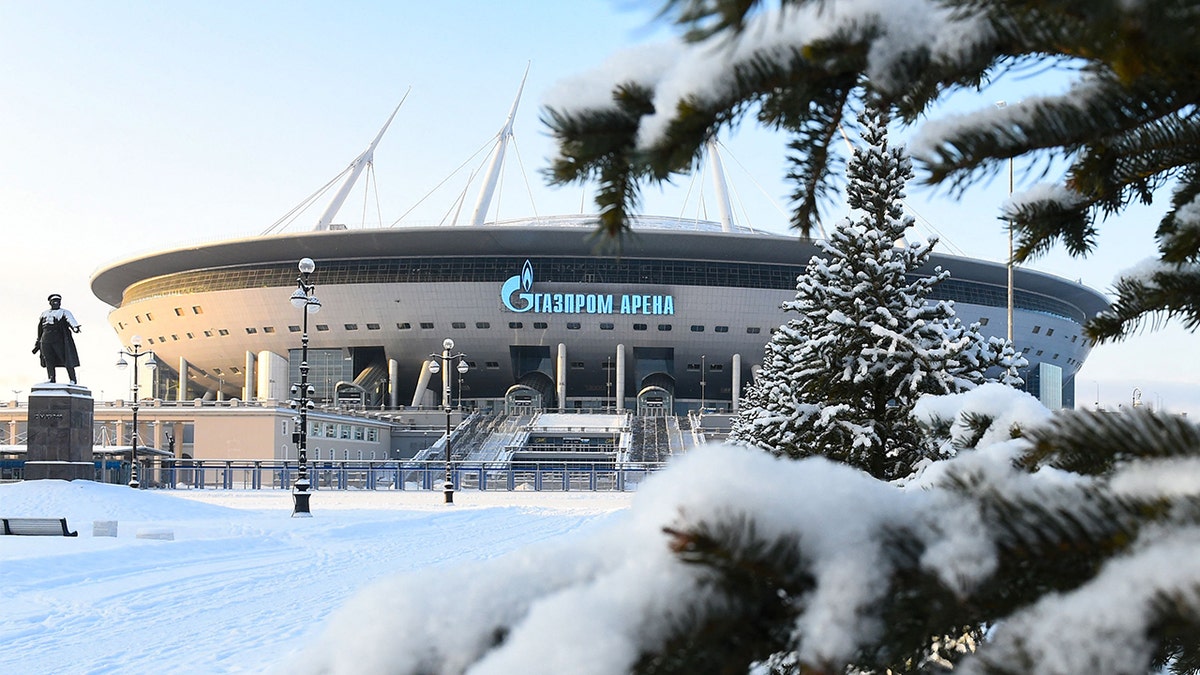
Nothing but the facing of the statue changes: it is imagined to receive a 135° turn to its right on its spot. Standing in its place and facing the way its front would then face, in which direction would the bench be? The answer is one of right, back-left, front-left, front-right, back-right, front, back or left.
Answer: back-left

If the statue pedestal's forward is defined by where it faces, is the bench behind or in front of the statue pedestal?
in front

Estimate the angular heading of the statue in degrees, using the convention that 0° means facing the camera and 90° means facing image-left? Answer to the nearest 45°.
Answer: approximately 0°

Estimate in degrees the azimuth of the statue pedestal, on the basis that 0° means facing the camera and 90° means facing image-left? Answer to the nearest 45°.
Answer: approximately 0°

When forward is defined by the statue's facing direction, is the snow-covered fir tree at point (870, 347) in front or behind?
in front
